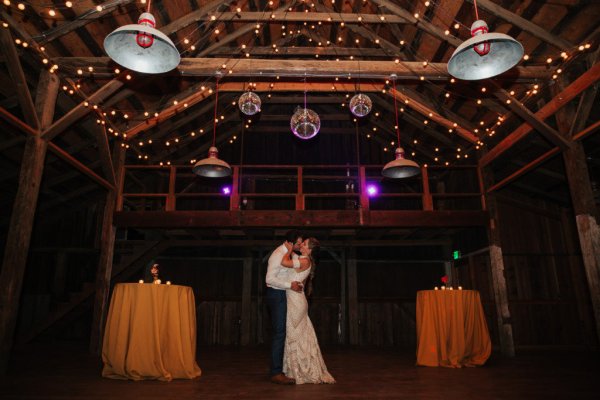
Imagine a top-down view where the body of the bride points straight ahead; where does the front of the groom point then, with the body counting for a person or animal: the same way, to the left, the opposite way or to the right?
the opposite way

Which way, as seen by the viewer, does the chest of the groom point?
to the viewer's right

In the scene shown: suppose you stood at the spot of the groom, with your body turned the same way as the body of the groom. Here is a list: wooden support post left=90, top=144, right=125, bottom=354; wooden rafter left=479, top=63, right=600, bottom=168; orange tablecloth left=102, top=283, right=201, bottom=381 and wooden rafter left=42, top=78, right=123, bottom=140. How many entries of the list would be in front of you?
1

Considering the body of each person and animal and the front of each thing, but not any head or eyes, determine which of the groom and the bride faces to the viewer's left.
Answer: the bride

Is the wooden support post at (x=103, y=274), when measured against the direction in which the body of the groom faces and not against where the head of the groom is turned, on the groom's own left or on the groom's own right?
on the groom's own left

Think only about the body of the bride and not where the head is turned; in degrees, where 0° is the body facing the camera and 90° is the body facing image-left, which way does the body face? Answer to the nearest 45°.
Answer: approximately 90°

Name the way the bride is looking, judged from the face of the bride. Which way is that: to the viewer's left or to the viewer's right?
to the viewer's left

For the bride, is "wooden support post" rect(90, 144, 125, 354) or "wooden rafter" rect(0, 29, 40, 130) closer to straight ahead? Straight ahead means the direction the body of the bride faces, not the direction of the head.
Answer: the wooden rafter

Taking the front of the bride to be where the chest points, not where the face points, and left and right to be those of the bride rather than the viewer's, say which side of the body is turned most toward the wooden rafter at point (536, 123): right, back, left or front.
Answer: back

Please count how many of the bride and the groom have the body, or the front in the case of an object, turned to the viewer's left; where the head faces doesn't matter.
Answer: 1

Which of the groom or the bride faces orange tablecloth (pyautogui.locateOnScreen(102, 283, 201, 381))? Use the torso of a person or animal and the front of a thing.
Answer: the bride

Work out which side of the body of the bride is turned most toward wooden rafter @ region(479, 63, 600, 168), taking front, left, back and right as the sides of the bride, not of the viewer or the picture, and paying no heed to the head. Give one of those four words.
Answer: back
